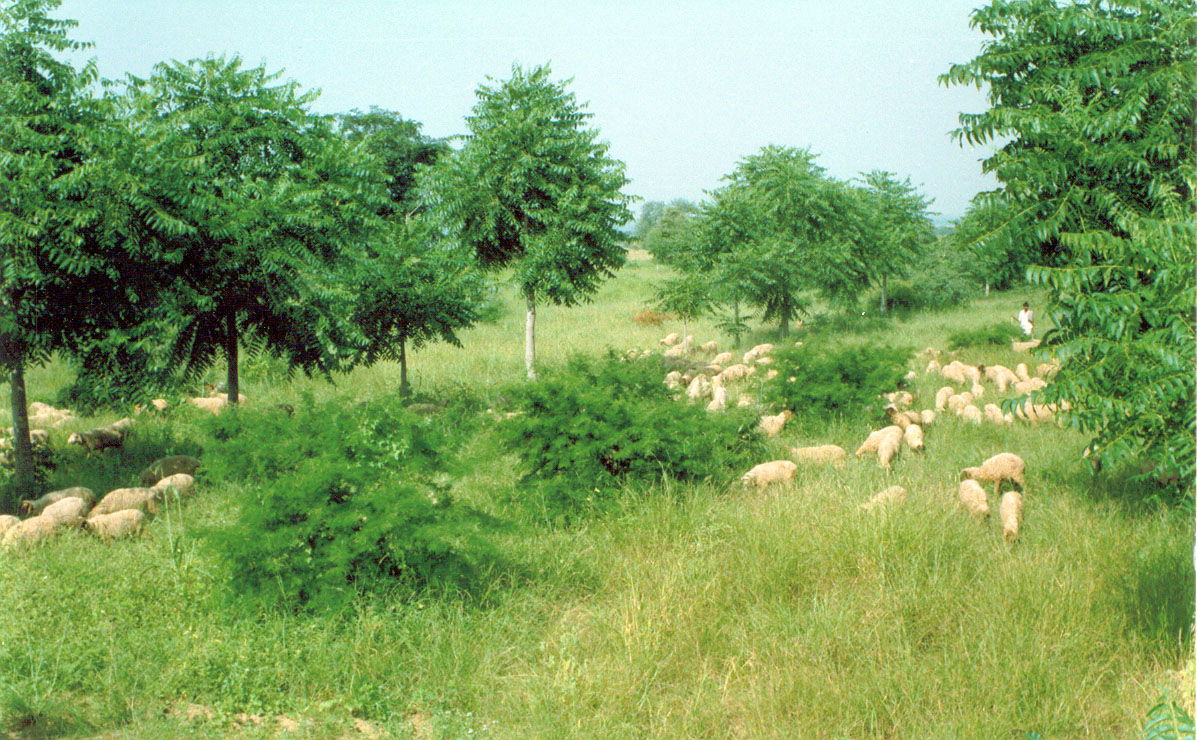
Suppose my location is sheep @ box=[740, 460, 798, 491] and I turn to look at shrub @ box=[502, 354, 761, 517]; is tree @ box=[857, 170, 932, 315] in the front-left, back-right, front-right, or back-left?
back-right

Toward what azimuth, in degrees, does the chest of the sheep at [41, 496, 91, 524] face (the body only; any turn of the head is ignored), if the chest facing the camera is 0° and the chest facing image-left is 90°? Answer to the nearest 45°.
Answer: approximately 90°

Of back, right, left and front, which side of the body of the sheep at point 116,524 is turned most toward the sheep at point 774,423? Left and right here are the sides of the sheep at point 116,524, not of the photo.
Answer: back

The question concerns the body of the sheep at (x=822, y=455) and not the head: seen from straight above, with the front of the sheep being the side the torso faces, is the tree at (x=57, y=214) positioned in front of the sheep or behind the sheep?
in front

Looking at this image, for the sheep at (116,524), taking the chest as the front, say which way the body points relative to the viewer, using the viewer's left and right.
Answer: facing to the left of the viewer

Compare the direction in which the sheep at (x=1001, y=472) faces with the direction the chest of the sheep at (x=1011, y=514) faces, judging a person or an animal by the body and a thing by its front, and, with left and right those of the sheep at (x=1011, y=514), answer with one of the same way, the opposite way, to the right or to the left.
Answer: to the right

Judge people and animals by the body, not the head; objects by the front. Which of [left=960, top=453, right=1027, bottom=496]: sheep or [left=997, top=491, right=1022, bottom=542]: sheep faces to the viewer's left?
[left=960, top=453, right=1027, bottom=496]: sheep

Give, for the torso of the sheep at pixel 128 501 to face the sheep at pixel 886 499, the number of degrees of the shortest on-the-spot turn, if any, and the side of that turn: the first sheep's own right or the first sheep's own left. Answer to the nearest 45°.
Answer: approximately 135° to the first sheep's own left

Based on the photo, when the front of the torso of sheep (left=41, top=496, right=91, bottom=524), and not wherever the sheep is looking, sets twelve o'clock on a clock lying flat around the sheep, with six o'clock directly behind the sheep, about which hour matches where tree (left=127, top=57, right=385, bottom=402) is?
The tree is roughly at 4 o'clock from the sheep.

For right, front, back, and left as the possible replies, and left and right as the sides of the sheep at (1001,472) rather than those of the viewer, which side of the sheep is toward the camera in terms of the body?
left

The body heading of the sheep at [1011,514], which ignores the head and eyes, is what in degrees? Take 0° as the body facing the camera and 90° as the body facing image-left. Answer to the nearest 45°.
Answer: approximately 0°

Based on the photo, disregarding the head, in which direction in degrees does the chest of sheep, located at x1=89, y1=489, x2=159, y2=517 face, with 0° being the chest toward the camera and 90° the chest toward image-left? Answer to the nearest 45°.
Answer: approximately 90°

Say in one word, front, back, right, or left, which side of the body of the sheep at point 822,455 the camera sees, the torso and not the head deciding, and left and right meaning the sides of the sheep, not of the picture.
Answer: left
